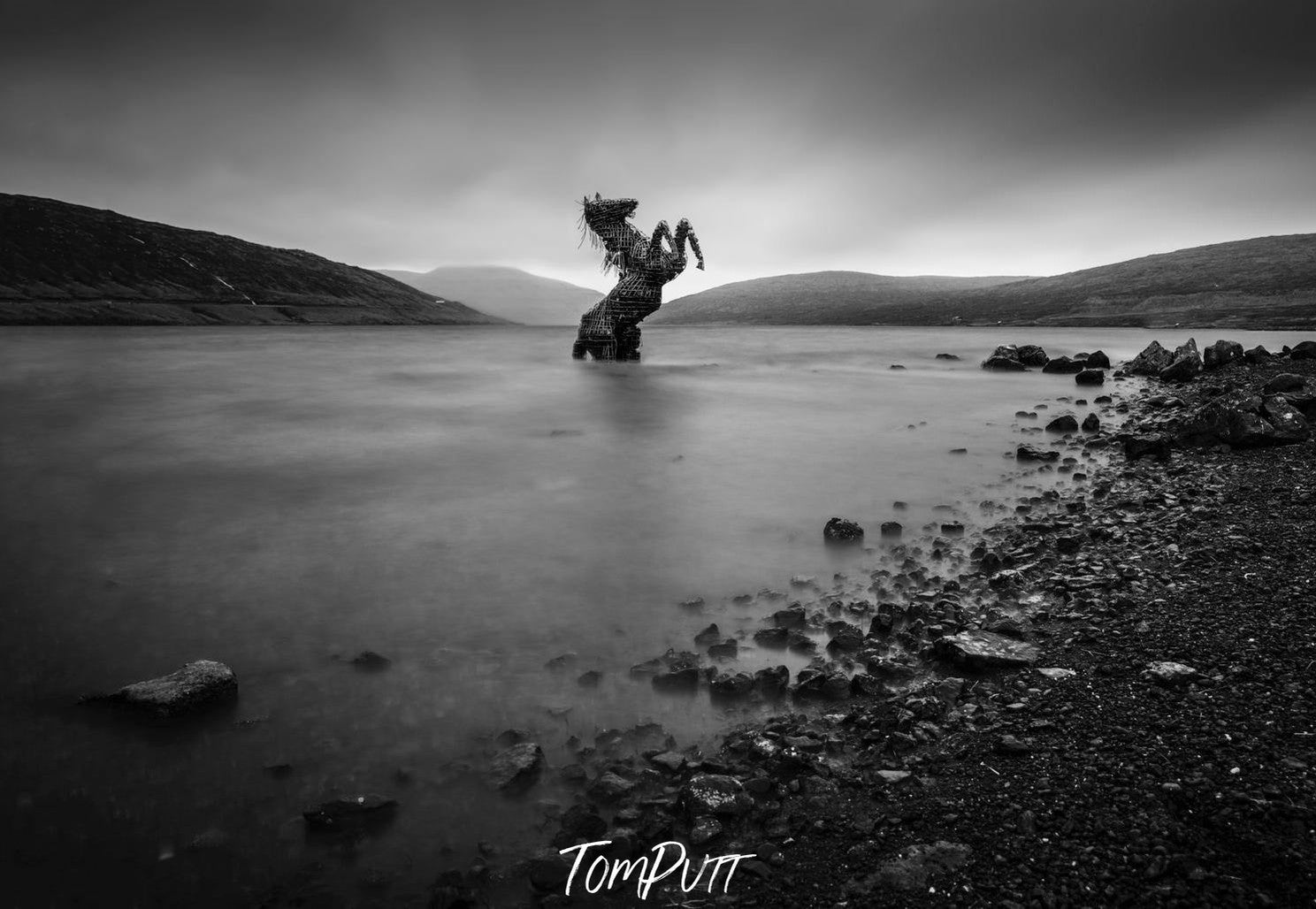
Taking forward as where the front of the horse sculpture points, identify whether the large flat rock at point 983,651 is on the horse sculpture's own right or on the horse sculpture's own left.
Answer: on the horse sculpture's own right

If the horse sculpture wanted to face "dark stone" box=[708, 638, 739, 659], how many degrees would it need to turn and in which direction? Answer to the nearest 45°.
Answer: approximately 90° to its right

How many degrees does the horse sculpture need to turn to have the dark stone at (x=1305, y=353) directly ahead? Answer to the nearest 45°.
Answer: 0° — it already faces it

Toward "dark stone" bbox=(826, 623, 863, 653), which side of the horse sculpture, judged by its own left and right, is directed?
right

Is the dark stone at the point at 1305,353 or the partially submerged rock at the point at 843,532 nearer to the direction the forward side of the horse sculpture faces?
the dark stone

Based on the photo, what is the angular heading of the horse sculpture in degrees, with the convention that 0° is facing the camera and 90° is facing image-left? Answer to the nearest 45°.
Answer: approximately 270°

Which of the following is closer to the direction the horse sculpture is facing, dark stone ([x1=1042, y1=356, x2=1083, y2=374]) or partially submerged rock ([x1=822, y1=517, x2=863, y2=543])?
the dark stone

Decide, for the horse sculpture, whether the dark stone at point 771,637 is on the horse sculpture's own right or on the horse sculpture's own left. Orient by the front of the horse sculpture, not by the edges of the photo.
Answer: on the horse sculpture's own right

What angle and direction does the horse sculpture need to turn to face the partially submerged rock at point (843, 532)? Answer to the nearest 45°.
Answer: approximately 90° to its right

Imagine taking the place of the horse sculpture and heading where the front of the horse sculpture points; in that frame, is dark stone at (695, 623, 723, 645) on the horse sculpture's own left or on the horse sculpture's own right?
on the horse sculpture's own right

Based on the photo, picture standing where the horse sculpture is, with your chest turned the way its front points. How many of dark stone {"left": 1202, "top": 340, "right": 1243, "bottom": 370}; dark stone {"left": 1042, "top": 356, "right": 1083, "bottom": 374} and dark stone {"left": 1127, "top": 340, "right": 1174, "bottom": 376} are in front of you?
3
